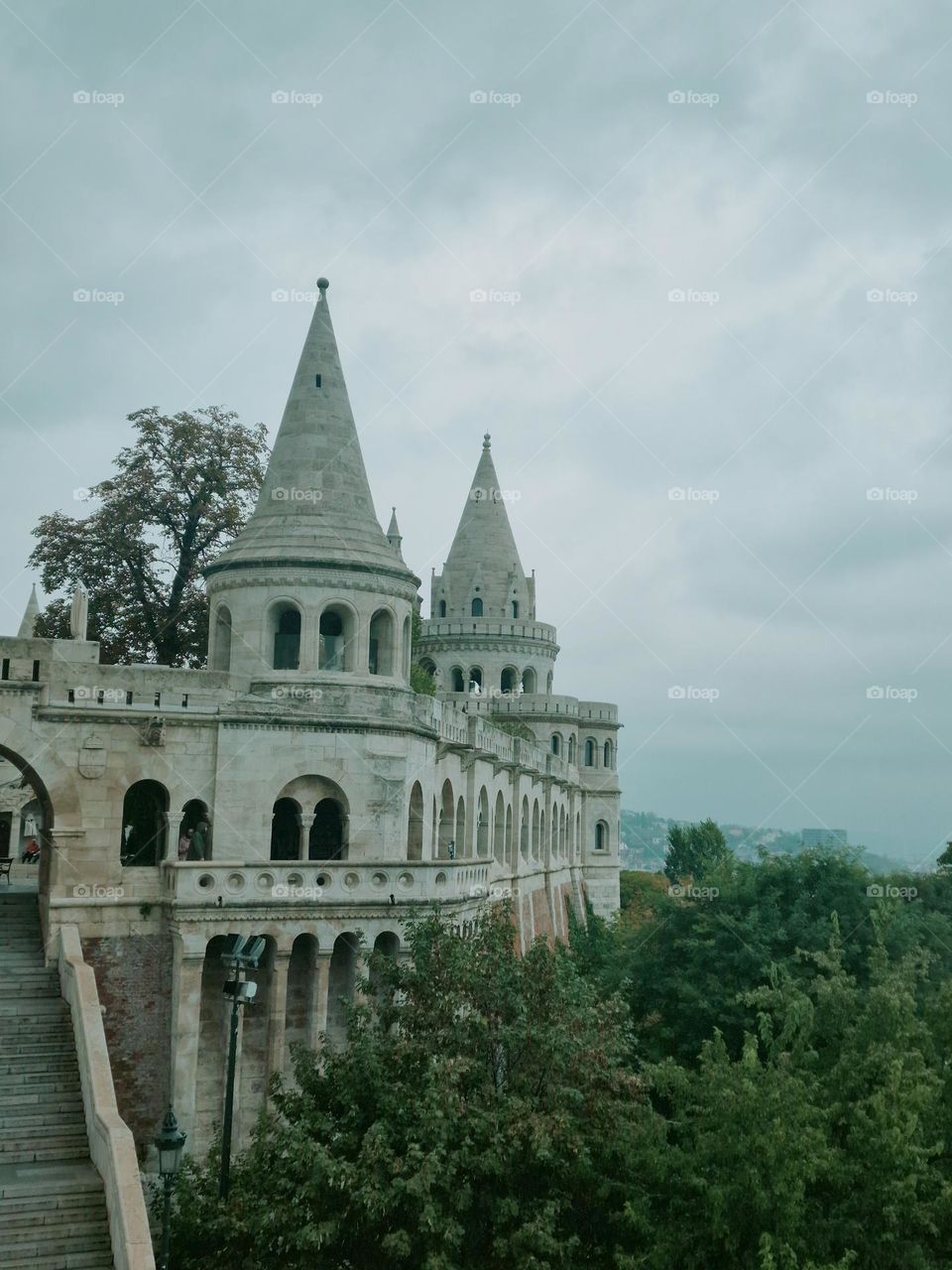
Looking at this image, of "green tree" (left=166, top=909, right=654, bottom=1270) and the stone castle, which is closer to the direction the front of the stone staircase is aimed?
the green tree

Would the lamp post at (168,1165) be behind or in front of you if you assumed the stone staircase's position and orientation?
in front

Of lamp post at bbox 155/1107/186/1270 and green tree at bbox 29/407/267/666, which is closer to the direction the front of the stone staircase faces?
the lamp post

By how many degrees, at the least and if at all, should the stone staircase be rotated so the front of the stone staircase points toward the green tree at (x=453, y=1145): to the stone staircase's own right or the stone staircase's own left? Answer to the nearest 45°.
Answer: approximately 45° to the stone staircase's own left

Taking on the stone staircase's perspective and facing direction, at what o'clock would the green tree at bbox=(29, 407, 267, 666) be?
The green tree is roughly at 6 o'clock from the stone staircase.

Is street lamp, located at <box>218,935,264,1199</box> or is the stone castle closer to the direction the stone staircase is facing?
the street lamp

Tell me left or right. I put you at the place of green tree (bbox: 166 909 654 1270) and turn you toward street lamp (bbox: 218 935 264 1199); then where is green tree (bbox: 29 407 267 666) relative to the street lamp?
right

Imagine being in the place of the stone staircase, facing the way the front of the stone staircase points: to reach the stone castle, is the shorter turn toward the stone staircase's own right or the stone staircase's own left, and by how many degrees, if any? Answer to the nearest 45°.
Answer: approximately 135° to the stone staircase's own left

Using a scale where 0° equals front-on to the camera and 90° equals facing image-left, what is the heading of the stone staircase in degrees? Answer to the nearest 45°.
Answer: approximately 0°
